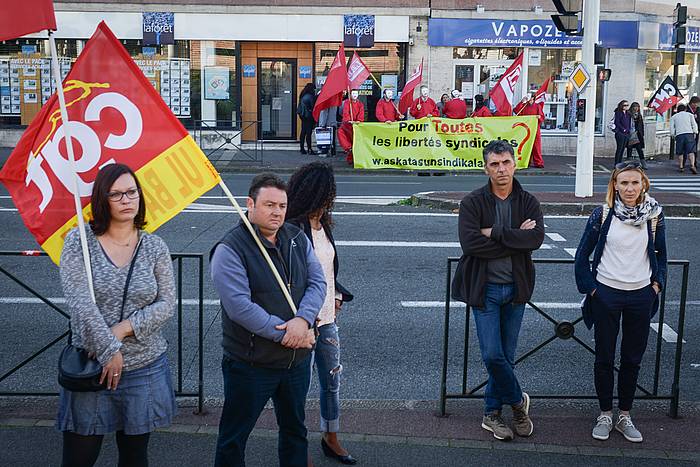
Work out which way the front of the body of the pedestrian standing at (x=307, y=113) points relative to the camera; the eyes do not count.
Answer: to the viewer's right

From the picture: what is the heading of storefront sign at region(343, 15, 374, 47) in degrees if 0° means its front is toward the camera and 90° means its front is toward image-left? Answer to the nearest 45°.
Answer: approximately 0°

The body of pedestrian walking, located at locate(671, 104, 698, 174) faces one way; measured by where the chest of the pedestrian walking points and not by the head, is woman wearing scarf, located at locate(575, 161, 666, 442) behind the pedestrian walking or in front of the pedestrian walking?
behind

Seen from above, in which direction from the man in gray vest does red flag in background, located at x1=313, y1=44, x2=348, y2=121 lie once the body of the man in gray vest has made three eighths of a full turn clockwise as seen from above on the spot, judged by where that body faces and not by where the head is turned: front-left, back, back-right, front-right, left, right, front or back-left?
right

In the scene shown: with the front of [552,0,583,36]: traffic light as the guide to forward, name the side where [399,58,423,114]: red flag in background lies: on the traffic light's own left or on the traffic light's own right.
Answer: on the traffic light's own right

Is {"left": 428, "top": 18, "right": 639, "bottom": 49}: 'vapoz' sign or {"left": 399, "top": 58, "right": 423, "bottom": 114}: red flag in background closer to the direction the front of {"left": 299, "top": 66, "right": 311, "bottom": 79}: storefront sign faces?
the red flag in background

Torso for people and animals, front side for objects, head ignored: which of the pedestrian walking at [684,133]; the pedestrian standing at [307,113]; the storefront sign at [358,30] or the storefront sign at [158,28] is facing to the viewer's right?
the pedestrian standing at [307,113]
